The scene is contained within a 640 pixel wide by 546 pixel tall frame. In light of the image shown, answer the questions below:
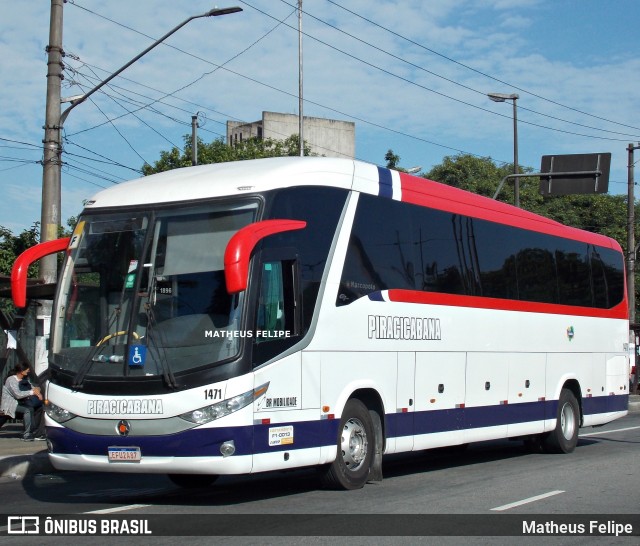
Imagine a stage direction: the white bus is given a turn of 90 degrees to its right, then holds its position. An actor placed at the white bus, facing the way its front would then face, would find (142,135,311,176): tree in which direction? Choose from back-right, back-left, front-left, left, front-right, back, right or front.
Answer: front-right

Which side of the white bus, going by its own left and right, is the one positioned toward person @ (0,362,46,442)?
right

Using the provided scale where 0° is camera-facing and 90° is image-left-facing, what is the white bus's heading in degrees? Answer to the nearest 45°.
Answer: approximately 45°

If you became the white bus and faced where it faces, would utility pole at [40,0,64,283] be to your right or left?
on your right
